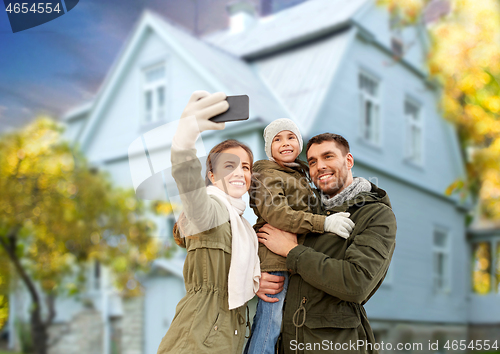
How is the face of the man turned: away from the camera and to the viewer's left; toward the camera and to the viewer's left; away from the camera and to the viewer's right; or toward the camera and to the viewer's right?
toward the camera and to the viewer's left

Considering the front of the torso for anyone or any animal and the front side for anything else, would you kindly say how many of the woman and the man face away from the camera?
0

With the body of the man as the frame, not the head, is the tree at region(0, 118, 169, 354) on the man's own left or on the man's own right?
on the man's own right

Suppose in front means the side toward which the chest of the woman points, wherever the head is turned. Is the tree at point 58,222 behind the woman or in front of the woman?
behind

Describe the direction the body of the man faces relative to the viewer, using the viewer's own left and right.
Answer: facing the viewer and to the left of the viewer

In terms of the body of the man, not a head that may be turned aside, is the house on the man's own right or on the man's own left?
on the man's own right

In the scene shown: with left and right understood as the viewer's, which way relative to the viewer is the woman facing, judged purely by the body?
facing the viewer and to the right of the viewer
